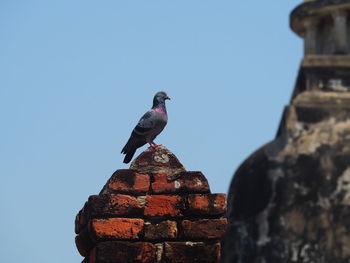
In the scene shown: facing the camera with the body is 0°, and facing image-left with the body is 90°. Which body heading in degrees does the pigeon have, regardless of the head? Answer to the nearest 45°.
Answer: approximately 270°
